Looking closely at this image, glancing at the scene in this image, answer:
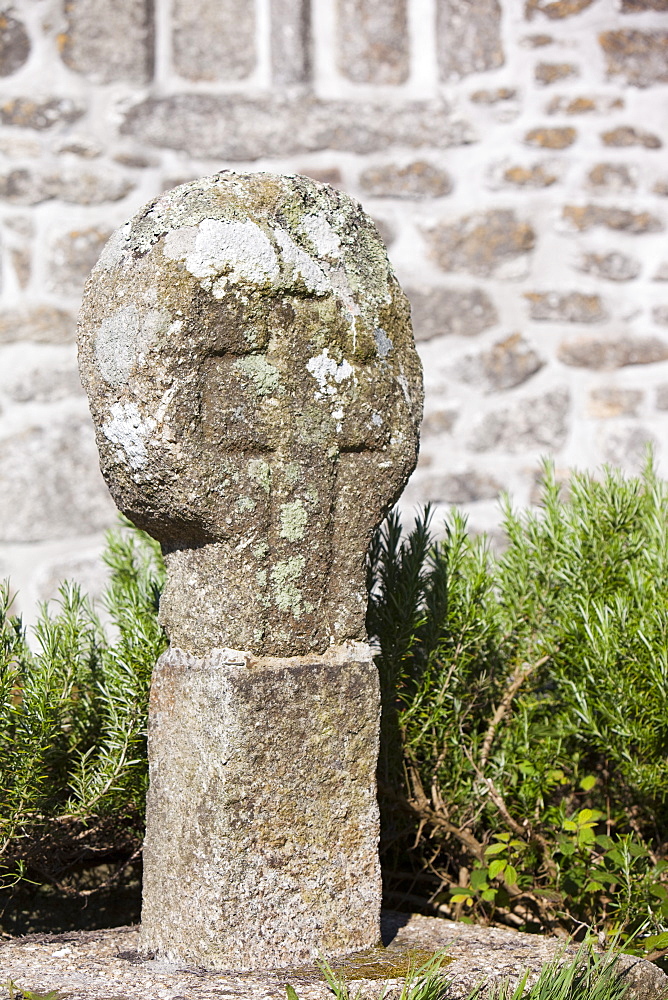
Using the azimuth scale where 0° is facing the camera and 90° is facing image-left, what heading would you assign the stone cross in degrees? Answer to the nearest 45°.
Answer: approximately 315°
